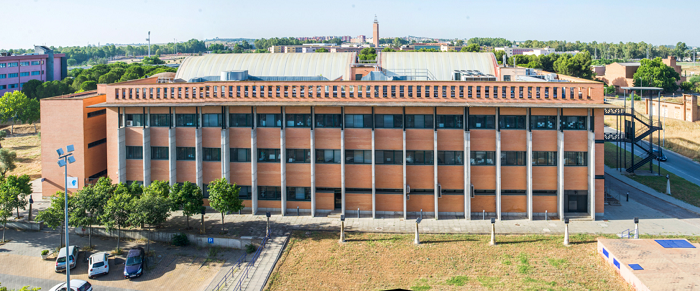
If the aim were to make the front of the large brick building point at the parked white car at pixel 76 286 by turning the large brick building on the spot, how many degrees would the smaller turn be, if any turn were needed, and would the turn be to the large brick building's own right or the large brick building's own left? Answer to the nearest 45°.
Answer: approximately 45° to the large brick building's own right

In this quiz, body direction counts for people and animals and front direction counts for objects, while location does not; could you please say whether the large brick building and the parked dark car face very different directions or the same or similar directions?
same or similar directions

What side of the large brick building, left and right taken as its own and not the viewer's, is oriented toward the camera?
front

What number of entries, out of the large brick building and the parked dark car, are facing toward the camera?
2

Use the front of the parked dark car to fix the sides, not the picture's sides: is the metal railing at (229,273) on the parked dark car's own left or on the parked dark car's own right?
on the parked dark car's own left

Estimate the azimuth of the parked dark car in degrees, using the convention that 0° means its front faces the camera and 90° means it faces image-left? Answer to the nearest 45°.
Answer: approximately 0°

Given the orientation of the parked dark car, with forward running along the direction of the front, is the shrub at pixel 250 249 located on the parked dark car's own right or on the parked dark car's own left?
on the parked dark car's own left
